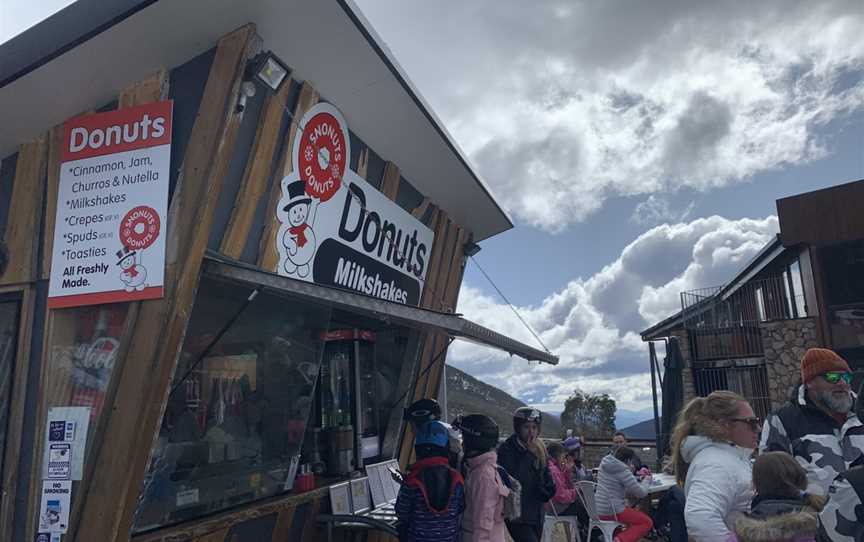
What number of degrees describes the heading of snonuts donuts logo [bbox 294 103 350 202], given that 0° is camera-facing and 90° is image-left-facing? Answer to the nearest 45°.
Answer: approximately 315°

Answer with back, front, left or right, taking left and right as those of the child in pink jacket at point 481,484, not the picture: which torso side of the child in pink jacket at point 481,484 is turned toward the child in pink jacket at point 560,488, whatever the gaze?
right

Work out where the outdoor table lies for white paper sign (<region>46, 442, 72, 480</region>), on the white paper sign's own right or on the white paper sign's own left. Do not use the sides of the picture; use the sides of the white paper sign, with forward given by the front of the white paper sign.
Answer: on the white paper sign's own left
